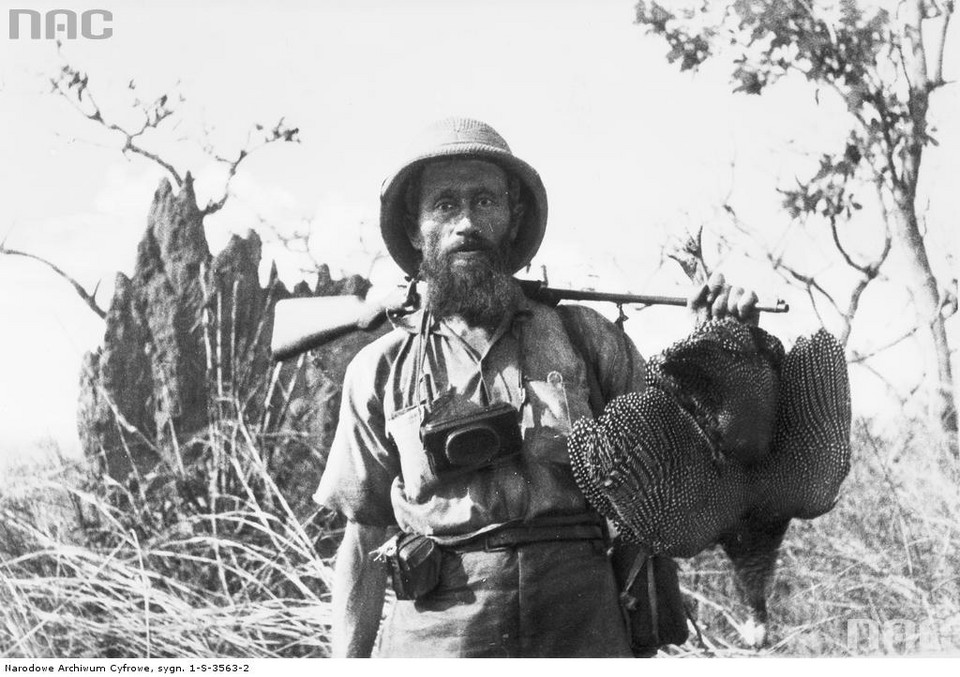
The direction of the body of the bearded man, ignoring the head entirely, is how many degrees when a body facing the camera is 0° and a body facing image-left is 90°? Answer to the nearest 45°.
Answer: approximately 0°
